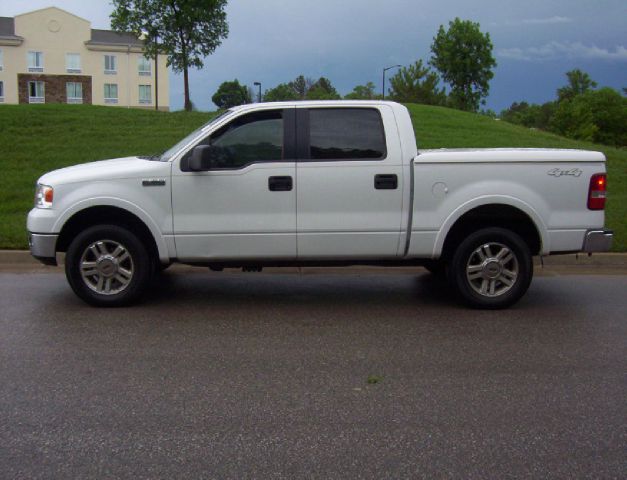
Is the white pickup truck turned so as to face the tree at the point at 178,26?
no

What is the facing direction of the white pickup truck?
to the viewer's left
